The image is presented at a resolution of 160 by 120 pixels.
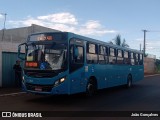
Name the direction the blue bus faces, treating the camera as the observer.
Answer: facing the viewer and to the left of the viewer
